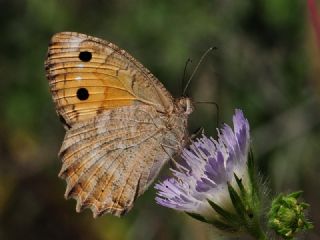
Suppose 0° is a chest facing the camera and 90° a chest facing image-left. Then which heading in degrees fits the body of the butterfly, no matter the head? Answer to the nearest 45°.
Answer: approximately 270°

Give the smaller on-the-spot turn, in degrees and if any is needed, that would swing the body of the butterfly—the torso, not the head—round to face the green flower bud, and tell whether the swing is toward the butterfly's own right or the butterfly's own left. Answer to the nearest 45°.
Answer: approximately 45° to the butterfly's own right
